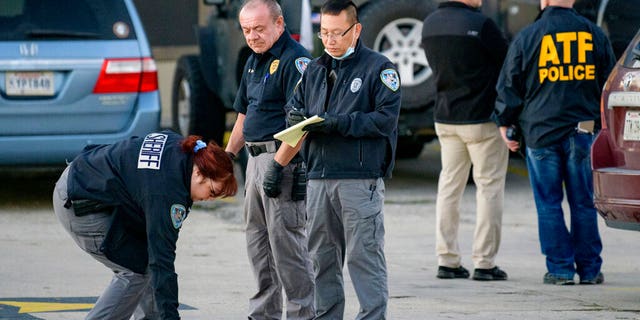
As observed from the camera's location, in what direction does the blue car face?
facing away from the viewer

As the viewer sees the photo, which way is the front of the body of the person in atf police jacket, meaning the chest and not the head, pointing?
away from the camera

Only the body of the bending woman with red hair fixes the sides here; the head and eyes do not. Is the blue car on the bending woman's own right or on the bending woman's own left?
on the bending woman's own left

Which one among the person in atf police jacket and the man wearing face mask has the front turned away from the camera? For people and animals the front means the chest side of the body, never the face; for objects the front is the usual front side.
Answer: the person in atf police jacket

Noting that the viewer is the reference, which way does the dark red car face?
facing away from the viewer

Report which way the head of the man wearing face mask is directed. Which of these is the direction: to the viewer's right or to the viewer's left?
to the viewer's left

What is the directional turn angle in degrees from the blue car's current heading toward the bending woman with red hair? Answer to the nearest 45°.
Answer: approximately 180°

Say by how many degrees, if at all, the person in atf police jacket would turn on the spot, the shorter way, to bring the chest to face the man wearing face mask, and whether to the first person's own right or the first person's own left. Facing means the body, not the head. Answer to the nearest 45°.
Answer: approximately 135° to the first person's own left
